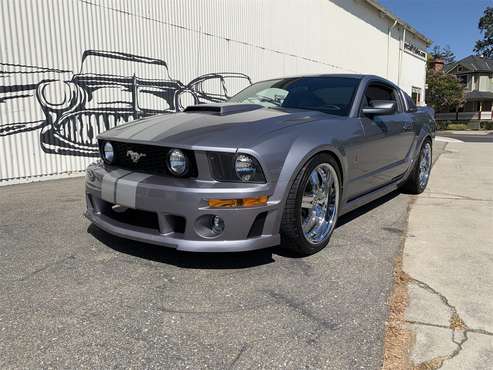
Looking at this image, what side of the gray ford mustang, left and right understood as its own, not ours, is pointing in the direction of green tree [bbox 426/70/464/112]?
back

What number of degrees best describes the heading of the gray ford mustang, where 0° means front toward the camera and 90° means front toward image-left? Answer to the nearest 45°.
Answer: approximately 45°

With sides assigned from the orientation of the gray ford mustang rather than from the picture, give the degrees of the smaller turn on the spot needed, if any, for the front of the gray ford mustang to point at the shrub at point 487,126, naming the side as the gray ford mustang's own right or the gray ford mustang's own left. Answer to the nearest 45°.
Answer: approximately 180°
